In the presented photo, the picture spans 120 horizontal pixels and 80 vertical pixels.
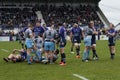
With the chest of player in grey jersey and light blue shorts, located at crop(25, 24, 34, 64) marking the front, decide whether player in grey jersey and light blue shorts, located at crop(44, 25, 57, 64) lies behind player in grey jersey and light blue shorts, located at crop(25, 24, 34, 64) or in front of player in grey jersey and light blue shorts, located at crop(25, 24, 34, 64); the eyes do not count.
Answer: in front

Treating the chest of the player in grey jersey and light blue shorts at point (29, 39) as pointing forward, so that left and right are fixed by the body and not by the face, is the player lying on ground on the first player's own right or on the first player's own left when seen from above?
on the first player's own left

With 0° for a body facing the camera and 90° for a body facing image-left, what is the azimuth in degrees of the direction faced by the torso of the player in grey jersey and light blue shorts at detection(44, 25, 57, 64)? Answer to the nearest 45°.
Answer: approximately 180°

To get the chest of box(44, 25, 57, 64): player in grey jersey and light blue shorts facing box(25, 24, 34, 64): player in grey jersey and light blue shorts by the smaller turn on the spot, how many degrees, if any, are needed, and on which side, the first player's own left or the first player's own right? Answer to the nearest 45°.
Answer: approximately 90° to the first player's own left

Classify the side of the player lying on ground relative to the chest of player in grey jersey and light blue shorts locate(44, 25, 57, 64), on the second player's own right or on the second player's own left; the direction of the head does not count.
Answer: on the second player's own left
